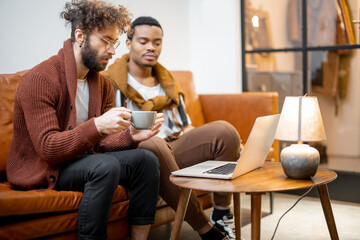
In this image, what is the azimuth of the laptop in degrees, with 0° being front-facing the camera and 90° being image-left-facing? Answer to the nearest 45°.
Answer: approximately 135°

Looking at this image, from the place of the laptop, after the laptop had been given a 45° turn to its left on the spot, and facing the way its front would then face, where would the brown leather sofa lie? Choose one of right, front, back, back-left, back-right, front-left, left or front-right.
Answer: front

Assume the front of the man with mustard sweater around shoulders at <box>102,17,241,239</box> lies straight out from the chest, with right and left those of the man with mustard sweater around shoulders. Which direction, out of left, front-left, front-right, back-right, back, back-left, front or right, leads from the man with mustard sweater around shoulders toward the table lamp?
front

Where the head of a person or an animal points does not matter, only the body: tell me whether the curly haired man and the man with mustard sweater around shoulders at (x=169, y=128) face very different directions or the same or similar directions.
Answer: same or similar directions

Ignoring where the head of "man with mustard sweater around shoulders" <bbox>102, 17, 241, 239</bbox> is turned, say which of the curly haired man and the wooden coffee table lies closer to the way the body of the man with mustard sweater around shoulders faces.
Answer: the wooden coffee table

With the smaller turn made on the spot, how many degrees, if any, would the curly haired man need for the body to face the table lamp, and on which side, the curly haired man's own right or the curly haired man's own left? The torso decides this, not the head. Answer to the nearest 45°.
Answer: approximately 45° to the curly haired man's own left

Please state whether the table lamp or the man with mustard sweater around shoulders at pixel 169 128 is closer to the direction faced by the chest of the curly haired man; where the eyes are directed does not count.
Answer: the table lamp

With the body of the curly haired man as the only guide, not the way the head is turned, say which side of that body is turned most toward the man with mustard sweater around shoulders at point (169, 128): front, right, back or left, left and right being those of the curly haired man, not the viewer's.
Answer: left

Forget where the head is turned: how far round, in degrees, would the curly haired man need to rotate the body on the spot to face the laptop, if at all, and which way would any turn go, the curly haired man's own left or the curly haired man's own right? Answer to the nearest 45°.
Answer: approximately 45° to the curly haired man's own left

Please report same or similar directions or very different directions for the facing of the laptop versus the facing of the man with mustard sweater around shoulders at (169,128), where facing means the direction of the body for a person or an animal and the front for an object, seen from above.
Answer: very different directions

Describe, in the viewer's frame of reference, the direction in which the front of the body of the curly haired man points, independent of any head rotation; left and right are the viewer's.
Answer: facing the viewer and to the right of the viewer

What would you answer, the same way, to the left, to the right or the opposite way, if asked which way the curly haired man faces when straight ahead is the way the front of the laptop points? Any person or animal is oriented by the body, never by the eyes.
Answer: the opposite way

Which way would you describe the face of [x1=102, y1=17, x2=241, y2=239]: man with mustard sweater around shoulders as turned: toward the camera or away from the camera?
toward the camera

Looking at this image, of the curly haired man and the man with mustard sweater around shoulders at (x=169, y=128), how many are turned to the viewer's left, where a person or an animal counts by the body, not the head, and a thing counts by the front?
0
